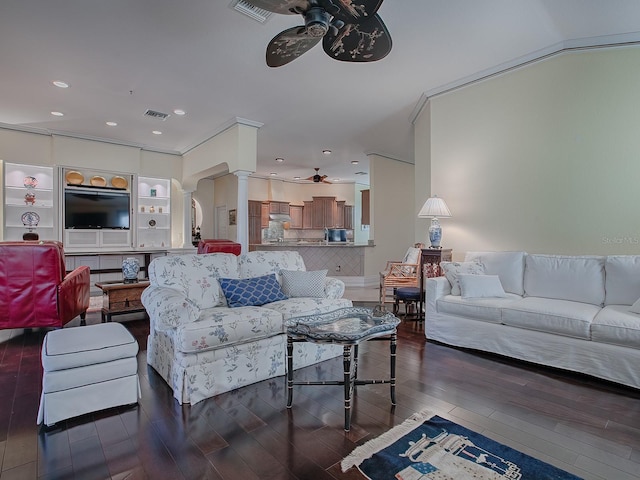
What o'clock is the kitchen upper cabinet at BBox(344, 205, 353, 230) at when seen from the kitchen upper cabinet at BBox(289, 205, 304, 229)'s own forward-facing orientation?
the kitchen upper cabinet at BBox(344, 205, 353, 230) is roughly at 9 o'clock from the kitchen upper cabinet at BBox(289, 205, 304, 229).

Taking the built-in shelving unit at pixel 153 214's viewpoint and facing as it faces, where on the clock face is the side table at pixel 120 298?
The side table is roughly at 12 o'clock from the built-in shelving unit.

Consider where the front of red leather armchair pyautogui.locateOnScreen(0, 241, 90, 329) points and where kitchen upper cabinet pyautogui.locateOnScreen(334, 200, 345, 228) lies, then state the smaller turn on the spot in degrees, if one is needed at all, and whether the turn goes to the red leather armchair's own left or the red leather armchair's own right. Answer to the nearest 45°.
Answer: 0° — it already faces it

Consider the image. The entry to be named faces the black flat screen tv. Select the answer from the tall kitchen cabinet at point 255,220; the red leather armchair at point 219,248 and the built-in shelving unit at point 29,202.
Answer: the red leather armchair

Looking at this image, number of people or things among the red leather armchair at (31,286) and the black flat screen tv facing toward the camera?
1

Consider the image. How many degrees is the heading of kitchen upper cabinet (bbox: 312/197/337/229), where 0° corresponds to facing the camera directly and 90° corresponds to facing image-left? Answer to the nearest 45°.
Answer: approximately 0°

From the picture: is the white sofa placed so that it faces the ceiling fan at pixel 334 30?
yes

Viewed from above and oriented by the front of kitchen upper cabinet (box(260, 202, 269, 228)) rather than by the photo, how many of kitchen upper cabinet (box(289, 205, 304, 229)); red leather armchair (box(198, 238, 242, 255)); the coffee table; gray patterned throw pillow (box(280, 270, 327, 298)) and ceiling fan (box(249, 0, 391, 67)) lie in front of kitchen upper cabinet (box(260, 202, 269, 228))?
4

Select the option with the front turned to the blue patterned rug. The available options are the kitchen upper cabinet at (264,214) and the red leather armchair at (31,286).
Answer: the kitchen upper cabinet

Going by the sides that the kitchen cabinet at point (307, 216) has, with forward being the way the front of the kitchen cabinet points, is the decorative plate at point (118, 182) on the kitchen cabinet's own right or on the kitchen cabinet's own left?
on the kitchen cabinet's own right
